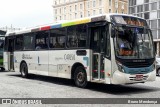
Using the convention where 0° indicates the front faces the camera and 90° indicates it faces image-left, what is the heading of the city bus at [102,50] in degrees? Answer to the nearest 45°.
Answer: approximately 315°
